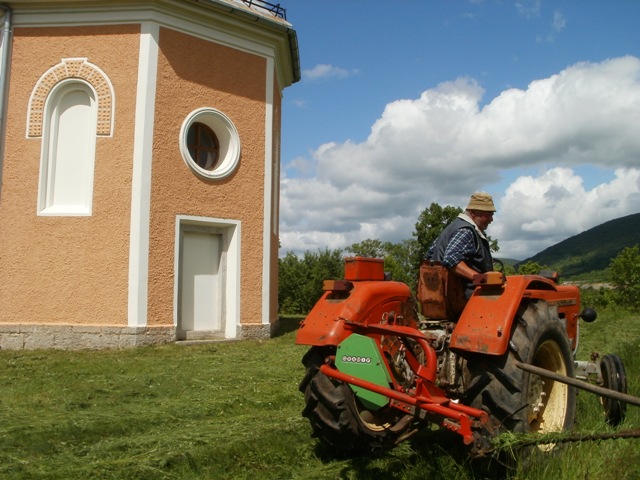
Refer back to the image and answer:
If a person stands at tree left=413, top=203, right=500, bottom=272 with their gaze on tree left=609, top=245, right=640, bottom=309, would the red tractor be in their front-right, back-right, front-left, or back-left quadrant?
back-right

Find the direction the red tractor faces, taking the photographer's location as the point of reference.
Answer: facing away from the viewer and to the right of the viewer

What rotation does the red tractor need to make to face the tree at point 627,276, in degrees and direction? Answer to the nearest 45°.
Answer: approximately 45° to its left

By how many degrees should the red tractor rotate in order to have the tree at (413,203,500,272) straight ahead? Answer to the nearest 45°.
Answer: approximately 45° to its left

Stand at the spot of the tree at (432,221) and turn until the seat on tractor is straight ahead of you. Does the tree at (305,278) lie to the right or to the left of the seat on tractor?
right

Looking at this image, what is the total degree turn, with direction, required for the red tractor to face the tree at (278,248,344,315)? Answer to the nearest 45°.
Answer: approximately 45° to its left
